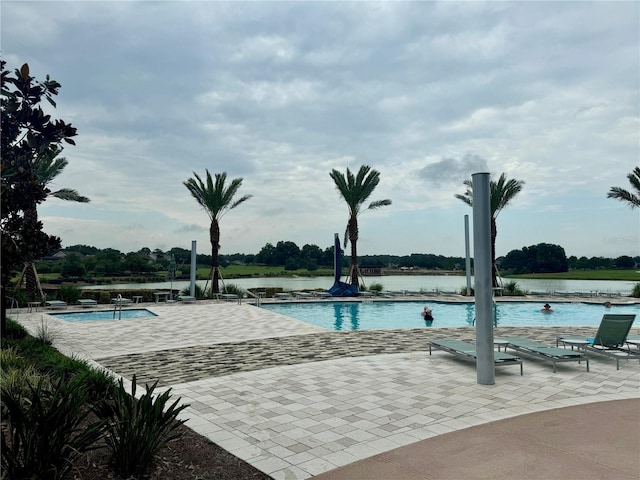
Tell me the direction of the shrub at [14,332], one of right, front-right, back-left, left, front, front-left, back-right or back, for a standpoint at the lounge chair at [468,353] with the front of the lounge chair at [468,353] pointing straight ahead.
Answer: front-left

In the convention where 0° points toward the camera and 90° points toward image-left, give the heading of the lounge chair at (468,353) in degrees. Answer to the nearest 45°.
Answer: approximately 135°

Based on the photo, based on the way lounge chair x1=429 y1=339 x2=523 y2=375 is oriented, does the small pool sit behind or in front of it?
in front

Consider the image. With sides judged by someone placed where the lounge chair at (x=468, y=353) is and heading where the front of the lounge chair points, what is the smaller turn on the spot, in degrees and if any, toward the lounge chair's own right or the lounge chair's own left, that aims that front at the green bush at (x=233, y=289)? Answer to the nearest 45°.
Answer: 0° — it already faces it

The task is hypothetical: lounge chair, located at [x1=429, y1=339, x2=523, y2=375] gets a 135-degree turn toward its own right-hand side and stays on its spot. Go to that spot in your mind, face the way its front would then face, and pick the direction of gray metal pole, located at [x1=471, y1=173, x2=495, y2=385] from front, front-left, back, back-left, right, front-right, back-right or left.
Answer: right

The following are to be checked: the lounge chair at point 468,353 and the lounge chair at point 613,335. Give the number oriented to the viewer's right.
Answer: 0

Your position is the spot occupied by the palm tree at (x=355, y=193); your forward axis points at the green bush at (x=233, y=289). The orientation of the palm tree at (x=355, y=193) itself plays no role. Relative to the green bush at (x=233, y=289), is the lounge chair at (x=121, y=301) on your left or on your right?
left

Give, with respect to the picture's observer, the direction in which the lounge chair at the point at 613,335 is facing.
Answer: facing away from the viewer and to the left of the viewer

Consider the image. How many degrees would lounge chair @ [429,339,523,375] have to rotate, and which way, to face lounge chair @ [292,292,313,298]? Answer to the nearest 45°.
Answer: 0° — it already faces it

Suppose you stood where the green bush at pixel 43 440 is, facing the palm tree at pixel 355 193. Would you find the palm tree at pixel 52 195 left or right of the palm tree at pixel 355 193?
left

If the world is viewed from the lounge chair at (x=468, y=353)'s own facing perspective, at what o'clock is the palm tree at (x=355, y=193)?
The palm tree is roughly at 1 o'clock from the lounge chair.
